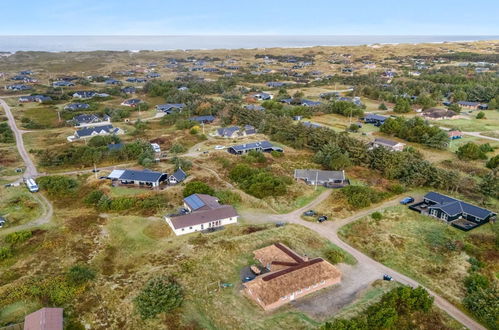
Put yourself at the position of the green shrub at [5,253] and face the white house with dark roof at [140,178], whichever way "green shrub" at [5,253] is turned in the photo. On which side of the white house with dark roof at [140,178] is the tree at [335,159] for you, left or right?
right

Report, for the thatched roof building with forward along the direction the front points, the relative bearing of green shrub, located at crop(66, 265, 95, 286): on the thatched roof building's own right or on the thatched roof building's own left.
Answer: on the thatched roof building's own right

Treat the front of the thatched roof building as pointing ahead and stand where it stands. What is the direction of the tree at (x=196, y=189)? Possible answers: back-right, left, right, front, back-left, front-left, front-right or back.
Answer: back

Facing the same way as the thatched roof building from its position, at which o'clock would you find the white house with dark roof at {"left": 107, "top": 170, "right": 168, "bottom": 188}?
The white house with dark roof is roughly at 6 o'clock from the thatched roof building.

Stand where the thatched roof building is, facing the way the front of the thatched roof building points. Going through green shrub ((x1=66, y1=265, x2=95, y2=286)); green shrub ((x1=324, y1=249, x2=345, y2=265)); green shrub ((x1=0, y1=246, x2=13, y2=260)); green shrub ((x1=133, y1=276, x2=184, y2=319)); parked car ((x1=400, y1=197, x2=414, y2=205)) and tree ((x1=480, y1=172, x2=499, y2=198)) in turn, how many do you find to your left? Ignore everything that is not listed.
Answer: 3

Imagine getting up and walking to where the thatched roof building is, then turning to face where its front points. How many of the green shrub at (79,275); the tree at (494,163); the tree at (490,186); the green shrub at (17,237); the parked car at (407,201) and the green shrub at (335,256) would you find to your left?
4

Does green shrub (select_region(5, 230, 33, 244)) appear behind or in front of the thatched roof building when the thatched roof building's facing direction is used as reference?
behind

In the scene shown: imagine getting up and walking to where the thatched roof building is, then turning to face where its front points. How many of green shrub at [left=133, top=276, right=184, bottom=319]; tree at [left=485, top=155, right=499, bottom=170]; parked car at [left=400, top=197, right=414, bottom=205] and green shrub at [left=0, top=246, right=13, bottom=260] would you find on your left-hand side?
2

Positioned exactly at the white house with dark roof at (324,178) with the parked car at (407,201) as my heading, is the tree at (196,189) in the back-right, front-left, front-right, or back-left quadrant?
back-right

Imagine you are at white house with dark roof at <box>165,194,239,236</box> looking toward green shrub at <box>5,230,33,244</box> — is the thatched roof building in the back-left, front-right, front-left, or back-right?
back-left

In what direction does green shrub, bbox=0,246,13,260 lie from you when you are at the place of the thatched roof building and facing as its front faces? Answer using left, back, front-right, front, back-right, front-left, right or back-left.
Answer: back-right

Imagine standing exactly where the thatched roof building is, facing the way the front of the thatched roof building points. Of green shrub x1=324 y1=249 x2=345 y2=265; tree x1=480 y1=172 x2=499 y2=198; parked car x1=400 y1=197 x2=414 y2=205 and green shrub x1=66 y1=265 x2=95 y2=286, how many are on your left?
3

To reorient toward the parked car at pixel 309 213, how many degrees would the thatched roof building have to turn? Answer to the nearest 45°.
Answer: approximately 135° to its left

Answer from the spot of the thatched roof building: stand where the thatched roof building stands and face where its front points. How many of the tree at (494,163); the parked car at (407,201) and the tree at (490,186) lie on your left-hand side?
3

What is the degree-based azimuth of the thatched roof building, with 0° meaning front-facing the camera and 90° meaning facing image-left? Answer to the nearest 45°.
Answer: approximately 315°

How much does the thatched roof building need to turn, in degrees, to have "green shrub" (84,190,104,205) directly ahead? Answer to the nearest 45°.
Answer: approximately 180°
